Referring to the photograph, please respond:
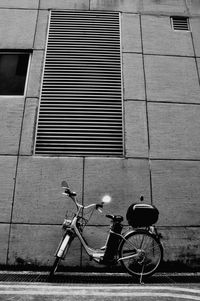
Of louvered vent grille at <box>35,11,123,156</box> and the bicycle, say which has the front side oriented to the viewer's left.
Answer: the bicycle

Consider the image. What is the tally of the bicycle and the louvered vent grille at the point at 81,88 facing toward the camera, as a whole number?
1

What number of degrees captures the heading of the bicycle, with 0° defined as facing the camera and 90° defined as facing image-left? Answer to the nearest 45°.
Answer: approximately 90°

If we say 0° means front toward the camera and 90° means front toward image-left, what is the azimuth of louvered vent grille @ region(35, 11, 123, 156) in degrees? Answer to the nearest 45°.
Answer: approximately 0°

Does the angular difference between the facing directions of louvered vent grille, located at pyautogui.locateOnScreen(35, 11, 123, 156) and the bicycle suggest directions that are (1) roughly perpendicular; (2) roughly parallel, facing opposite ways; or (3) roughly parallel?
roughly perpendicular
